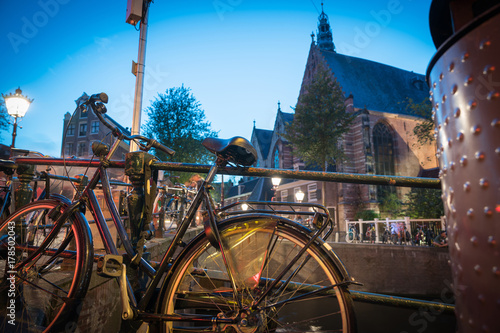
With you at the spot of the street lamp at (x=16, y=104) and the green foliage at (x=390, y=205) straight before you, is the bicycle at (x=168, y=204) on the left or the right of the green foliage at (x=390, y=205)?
right

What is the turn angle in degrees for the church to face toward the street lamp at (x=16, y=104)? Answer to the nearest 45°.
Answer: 0° — it already faces it

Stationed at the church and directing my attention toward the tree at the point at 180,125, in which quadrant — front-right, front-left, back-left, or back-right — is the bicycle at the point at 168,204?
front-left

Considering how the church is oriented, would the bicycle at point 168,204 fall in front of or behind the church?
in front

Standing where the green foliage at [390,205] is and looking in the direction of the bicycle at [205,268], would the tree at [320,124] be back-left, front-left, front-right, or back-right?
front-right

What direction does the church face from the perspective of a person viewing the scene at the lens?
facing the viewer and to the left of the viewer

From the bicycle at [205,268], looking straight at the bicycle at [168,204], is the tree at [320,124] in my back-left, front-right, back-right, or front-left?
front-right
